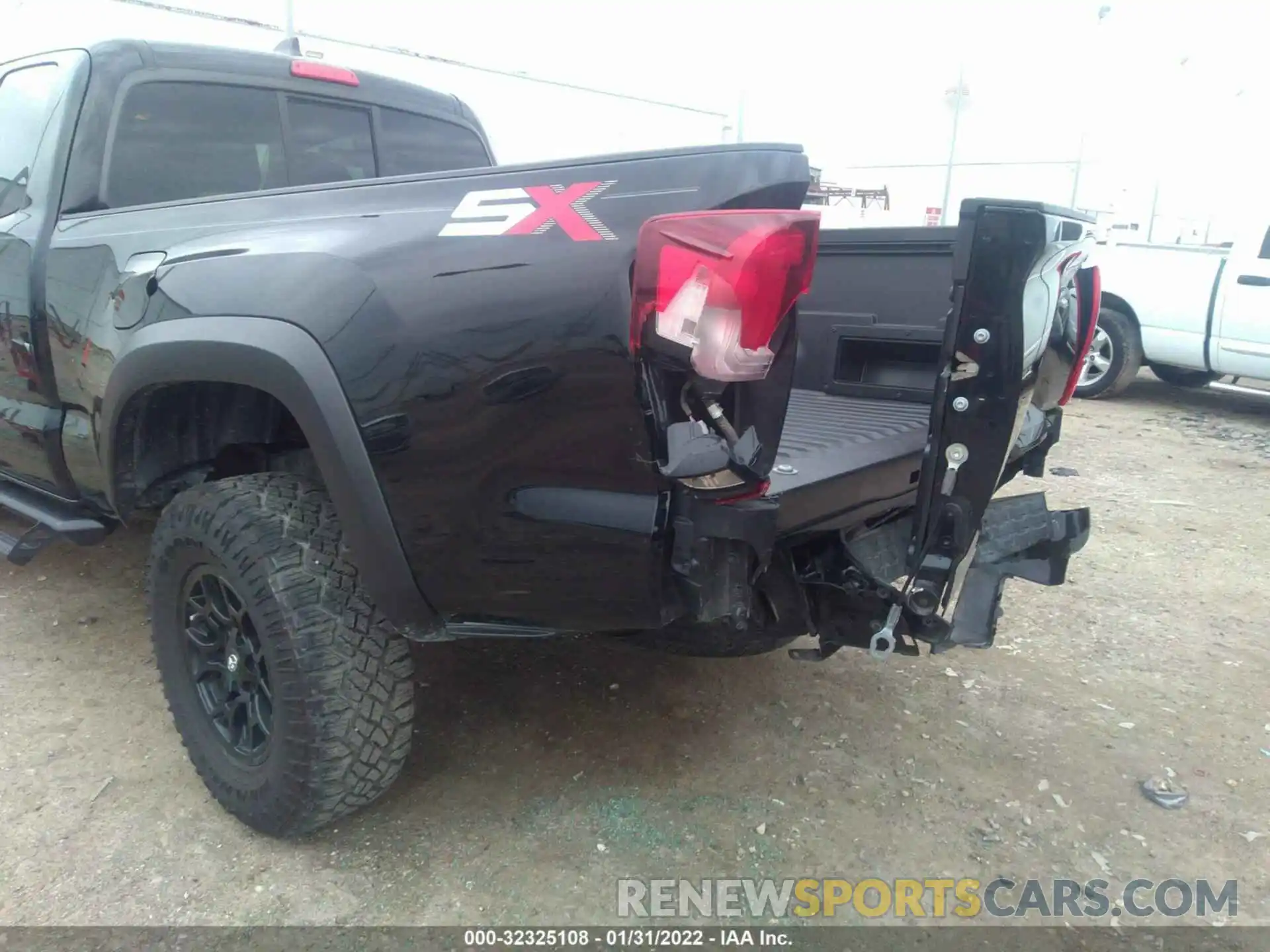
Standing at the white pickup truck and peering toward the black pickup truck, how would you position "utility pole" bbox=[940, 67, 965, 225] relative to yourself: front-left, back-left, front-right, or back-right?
back-right

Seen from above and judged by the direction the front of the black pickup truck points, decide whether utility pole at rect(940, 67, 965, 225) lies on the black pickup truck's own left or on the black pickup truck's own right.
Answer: on the black pickup truck's own right

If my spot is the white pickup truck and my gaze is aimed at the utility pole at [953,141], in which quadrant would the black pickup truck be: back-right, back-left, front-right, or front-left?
back-left

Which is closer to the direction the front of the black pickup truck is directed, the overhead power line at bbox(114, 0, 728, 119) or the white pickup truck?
the overhead power line

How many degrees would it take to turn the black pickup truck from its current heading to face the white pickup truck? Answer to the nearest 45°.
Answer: approximately 90° to its right

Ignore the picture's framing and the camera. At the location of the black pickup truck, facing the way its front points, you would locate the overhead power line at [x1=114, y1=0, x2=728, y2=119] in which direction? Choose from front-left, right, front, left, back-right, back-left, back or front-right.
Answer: front-right

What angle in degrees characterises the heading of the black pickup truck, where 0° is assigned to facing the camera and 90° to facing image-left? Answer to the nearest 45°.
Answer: approximately 135°

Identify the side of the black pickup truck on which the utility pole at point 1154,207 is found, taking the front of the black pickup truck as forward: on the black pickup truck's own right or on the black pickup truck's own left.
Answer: on the black pickup truck's own right

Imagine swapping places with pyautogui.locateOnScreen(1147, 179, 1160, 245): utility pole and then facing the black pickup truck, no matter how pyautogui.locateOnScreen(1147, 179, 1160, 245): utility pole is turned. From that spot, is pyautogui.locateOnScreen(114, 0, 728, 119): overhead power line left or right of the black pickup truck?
right
